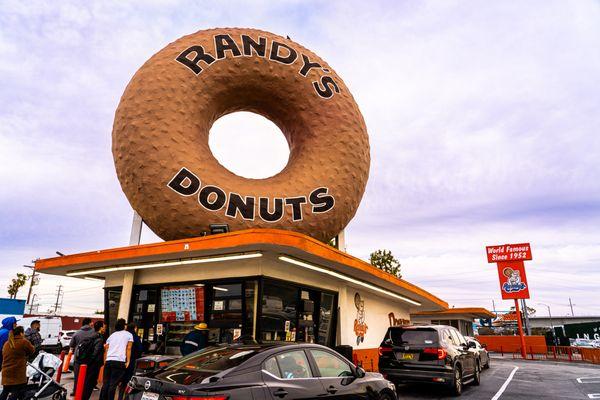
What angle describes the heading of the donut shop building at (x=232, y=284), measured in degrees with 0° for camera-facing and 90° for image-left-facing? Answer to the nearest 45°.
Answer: approximately 45°

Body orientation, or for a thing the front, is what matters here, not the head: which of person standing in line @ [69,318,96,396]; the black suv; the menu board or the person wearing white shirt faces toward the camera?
the menu board

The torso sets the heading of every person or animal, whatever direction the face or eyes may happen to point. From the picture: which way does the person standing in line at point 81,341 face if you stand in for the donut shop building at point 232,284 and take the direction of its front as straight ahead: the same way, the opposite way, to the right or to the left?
the opposite way

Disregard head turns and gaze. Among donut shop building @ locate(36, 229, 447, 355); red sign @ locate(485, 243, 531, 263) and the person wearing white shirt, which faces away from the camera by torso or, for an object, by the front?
the person wearing white shirt

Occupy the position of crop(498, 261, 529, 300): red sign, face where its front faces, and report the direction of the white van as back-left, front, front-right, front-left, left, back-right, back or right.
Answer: front-right

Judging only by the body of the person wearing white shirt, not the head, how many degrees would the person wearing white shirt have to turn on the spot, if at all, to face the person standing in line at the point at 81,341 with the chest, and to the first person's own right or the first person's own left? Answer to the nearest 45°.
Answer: approximately 45° to the first person's own left

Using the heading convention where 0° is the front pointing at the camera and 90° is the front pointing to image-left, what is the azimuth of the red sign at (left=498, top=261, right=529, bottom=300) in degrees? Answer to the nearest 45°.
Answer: approximately 0°

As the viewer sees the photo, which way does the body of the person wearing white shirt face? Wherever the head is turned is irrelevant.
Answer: away from the camera
